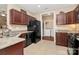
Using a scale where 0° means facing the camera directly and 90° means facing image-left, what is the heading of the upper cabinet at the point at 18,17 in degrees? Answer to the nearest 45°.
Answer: approximately 315°

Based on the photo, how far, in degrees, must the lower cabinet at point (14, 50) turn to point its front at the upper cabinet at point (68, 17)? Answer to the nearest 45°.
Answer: approximately 45° to its left

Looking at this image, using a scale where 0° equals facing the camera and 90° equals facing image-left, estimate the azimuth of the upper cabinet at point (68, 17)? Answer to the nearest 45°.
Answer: approximately 45°

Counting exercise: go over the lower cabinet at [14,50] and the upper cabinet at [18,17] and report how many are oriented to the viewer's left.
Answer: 0

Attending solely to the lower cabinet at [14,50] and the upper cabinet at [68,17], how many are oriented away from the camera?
0

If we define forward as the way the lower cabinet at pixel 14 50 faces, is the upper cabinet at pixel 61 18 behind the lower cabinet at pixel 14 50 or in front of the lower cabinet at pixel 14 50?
in front

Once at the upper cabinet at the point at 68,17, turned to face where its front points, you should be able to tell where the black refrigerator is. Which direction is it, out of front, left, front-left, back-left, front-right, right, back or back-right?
front-right

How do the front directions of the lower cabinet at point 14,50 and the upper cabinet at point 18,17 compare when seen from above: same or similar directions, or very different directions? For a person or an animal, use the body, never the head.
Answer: same or similar directions

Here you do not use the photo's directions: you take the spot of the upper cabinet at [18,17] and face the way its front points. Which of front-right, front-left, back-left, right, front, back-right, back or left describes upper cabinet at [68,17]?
front-left
